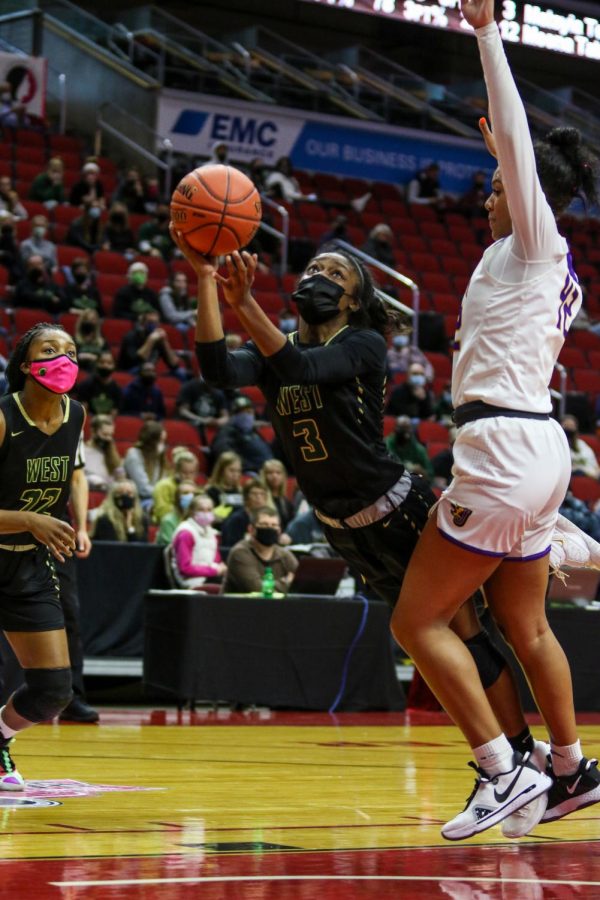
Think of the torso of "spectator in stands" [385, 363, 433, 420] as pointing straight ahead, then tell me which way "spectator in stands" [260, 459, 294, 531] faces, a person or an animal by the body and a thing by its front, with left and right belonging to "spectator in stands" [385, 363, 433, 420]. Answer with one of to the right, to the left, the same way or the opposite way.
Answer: the same way

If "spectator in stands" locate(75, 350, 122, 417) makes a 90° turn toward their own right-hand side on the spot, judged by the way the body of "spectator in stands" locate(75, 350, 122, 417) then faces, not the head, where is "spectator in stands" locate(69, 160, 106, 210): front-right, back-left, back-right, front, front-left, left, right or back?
right

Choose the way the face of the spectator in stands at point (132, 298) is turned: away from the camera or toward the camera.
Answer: toward the camera

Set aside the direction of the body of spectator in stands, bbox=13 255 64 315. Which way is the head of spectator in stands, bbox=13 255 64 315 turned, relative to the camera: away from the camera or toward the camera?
toward the camera

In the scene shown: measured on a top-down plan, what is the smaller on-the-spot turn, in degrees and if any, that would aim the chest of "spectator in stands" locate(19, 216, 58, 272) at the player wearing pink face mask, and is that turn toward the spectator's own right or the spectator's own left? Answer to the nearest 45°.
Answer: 0° — they already face them

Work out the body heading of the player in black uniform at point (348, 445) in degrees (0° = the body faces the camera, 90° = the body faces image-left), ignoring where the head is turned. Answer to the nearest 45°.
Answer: approximately 45°

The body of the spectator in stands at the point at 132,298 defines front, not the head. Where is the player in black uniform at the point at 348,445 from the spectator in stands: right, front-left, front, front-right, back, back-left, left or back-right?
front

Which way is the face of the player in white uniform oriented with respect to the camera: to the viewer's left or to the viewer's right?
to the viewer's left

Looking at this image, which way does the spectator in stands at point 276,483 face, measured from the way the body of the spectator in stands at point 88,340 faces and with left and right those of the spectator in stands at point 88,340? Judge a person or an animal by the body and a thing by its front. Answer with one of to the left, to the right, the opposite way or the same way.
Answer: the same way

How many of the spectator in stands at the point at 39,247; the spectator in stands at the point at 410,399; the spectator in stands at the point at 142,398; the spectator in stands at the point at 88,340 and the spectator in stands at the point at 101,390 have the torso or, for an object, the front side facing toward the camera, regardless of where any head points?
5

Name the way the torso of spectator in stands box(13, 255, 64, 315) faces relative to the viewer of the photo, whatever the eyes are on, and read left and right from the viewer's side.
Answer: facing the viewer

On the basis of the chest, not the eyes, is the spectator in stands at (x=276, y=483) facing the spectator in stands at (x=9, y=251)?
no

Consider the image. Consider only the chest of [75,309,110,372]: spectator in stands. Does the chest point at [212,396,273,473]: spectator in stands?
no

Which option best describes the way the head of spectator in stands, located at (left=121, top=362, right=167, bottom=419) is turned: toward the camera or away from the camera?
toward the camera

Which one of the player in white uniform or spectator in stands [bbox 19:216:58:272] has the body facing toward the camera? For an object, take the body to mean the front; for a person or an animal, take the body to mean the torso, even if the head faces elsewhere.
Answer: the spectator in stands

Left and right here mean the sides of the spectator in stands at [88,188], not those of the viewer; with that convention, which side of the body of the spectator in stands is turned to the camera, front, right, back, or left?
front

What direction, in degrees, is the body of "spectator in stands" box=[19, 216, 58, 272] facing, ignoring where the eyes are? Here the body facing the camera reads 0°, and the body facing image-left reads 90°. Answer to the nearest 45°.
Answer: approximately 0°

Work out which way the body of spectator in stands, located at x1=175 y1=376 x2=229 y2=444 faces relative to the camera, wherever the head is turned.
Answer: toward the camera

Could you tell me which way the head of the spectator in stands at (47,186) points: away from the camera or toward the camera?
toward the camera

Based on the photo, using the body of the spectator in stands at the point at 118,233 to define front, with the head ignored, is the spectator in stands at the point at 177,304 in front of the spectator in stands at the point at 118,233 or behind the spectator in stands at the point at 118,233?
in front
